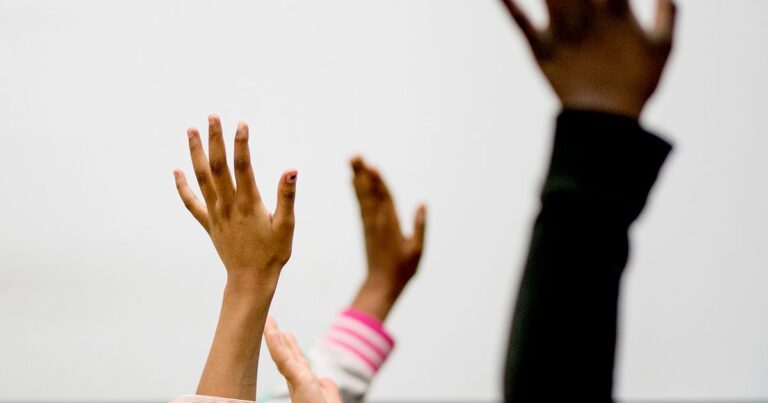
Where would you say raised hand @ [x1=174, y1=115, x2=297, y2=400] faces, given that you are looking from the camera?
facing away from the viewer

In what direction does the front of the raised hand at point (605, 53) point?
away from the camera
